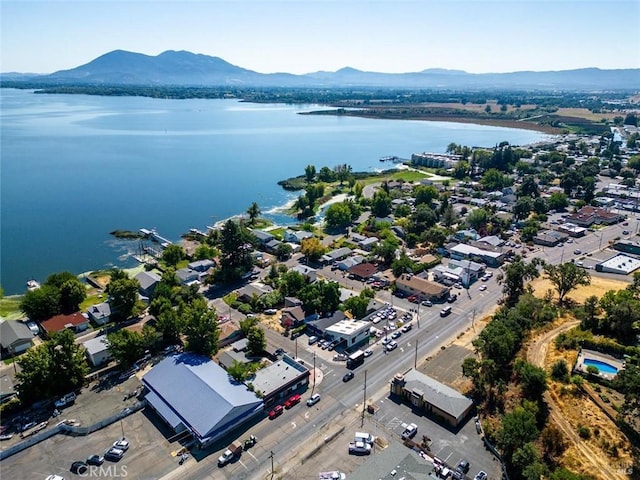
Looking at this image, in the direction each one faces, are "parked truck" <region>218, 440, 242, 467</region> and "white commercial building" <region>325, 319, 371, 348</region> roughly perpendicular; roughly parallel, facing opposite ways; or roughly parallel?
roughly perpendicular

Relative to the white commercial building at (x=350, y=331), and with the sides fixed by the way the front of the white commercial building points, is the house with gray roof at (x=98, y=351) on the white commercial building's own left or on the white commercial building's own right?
on the white commercial building's own right

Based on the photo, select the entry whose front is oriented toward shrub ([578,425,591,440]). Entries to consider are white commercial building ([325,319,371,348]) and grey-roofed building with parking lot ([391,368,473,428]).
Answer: the white commercial building

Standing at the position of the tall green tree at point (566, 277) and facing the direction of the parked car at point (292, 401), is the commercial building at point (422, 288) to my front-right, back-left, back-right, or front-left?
front-right

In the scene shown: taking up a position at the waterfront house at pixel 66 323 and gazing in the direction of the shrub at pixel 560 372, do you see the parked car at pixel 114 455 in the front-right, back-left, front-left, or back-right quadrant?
front-right

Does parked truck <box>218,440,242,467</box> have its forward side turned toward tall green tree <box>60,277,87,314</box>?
no

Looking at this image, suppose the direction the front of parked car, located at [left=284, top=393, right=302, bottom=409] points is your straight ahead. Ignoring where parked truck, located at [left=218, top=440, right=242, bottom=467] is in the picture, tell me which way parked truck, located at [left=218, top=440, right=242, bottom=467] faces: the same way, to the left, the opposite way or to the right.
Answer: the same way

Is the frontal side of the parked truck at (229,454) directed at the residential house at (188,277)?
no

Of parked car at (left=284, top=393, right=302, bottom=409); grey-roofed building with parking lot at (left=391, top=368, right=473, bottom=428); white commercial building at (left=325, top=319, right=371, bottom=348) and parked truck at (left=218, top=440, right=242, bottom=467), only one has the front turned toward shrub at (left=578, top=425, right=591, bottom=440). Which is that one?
the white commercial building

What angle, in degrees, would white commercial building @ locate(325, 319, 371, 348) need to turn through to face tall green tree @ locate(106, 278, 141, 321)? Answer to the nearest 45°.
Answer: approximately 135° to its right

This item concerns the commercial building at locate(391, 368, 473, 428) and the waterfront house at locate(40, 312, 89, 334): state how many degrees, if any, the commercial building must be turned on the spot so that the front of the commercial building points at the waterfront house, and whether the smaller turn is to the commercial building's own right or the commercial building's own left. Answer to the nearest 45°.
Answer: approximately 45° to the commercial building's own right

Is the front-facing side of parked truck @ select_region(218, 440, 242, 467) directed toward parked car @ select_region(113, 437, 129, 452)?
no
